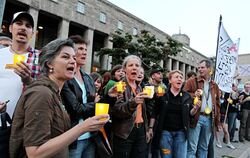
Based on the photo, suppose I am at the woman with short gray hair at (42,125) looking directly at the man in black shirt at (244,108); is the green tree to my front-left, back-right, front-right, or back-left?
front-left

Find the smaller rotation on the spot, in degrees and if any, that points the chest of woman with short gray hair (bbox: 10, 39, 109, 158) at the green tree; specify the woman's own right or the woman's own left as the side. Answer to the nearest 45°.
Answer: approximately 90° to the woman's own left

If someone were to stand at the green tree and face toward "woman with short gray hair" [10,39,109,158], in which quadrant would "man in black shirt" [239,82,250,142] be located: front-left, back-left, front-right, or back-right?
front-left

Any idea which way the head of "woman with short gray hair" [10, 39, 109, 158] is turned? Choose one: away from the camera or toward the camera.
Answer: toward the camera

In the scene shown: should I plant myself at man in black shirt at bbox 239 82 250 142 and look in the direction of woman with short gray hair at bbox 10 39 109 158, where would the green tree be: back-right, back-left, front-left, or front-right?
back-right

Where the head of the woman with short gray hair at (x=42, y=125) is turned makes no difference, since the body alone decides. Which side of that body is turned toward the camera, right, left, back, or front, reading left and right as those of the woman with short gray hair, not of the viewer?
right

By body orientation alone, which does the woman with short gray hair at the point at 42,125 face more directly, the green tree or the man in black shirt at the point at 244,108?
the man in black shirt

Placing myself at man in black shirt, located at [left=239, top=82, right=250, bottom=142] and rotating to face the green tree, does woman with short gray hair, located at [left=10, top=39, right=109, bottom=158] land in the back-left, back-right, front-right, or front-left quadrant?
back-left

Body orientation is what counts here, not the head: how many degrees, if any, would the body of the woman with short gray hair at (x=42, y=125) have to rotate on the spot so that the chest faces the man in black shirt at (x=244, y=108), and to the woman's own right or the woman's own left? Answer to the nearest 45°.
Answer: approximately 45° to the woman's own left

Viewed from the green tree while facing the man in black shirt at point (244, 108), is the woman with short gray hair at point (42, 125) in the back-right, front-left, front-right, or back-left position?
front-right
